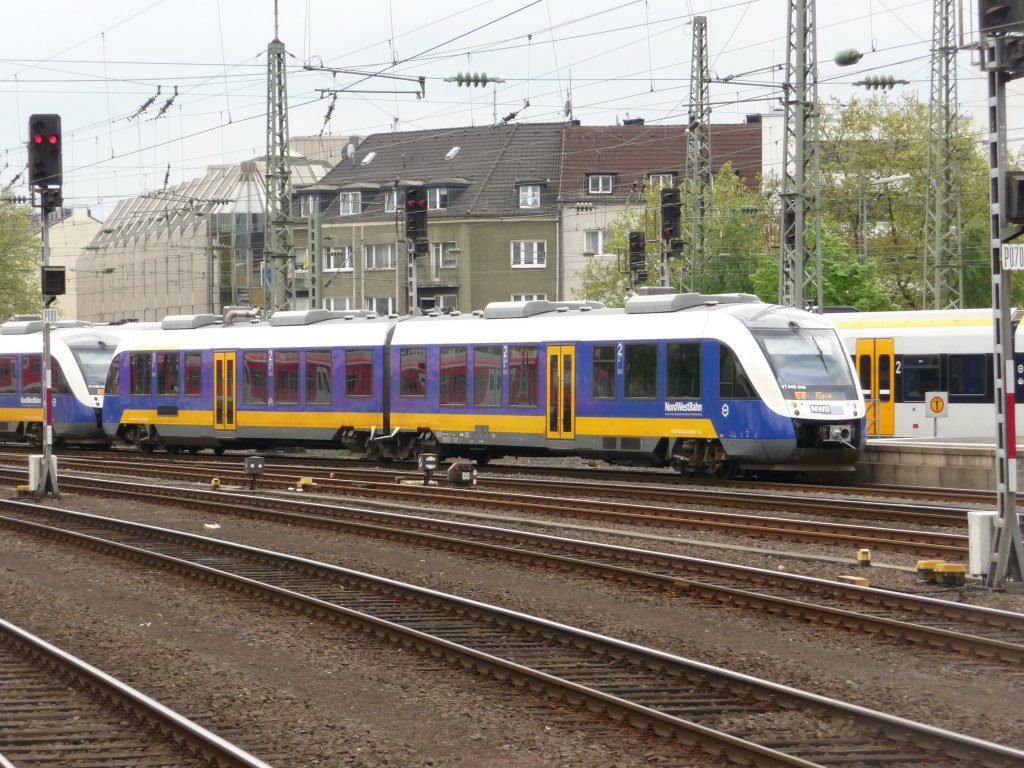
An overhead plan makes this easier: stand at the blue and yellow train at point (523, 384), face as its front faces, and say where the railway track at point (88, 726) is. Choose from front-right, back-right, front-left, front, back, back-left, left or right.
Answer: front-right

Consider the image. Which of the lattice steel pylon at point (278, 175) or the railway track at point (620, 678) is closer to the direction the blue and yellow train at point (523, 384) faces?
the railway track

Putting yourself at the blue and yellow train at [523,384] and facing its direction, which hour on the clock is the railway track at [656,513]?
The railway track is roughly at 1 o'clock from the blue and yellow train.

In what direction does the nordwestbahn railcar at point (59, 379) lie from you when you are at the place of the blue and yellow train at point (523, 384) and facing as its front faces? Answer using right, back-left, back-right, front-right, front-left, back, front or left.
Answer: back

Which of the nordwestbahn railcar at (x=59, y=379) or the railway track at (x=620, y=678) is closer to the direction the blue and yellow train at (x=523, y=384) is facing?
the railway track

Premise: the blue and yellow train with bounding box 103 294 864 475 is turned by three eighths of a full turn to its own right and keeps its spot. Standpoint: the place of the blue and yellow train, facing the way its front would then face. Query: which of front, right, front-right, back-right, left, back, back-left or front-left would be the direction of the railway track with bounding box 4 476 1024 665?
left

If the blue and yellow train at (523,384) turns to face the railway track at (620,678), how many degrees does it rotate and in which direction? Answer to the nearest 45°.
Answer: approximately 45° to its right

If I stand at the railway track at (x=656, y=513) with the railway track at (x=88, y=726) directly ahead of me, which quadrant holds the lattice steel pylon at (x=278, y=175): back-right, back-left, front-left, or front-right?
back-right

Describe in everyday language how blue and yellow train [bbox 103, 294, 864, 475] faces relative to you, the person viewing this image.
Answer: facing the viewer and to the right of the viewer

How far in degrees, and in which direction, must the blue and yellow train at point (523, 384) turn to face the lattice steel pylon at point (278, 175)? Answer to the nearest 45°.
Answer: approximately 180°
